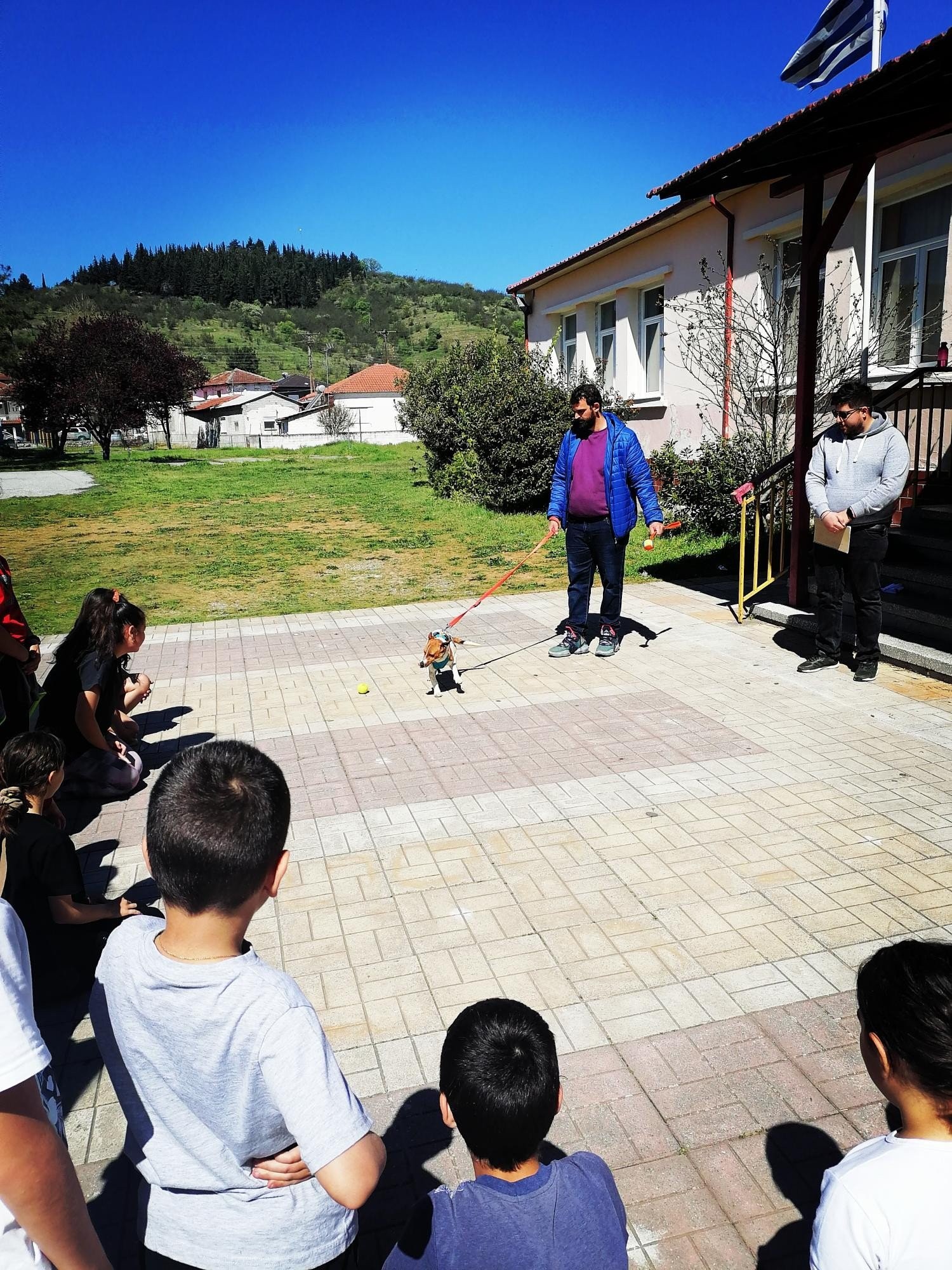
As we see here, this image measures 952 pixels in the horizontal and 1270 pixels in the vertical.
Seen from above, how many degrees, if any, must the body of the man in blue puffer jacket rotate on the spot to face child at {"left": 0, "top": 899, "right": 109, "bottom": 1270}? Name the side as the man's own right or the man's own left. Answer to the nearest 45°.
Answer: approximately 45° to the man's own left

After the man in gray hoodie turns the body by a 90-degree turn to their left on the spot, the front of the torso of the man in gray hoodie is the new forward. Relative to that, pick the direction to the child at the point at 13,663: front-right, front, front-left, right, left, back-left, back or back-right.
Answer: right

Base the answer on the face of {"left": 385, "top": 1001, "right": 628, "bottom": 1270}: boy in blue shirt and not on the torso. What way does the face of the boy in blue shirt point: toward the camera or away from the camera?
away from the camera

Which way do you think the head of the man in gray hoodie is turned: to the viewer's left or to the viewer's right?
to the viewer's left

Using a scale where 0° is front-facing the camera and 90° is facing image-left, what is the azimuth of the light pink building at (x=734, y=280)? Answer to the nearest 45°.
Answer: approximately 45°

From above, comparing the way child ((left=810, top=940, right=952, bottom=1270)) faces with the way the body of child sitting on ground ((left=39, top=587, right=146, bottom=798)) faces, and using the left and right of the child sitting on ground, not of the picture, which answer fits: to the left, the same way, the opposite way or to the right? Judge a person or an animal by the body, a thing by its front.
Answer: to the left

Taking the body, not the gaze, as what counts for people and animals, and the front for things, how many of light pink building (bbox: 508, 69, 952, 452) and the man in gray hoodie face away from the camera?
0

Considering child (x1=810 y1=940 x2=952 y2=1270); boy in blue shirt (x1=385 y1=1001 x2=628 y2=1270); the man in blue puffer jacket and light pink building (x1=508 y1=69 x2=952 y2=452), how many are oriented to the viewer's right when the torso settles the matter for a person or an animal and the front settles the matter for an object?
0

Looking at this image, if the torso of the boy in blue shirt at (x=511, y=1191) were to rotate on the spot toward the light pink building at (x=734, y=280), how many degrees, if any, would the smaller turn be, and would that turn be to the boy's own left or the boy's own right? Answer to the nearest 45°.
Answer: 0° — they already face it

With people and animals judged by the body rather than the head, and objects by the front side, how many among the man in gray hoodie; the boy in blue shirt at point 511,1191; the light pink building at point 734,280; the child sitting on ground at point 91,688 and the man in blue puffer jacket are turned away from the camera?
1

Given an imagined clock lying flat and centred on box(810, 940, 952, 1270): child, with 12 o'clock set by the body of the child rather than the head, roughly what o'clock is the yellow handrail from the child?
The yellow handrail is roughly at 1 o'clock from the child.

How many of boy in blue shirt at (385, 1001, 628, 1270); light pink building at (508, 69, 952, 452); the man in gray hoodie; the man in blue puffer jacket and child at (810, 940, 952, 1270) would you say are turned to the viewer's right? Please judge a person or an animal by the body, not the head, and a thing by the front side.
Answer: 0

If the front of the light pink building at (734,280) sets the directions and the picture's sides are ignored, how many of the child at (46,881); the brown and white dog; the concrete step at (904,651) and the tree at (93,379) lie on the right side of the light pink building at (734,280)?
1

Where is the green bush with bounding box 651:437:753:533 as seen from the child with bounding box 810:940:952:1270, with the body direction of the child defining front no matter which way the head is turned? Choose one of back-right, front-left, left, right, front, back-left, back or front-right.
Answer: front-right

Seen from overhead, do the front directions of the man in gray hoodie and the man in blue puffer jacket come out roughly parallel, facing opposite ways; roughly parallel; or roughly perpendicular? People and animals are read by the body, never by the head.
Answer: roughly parallel

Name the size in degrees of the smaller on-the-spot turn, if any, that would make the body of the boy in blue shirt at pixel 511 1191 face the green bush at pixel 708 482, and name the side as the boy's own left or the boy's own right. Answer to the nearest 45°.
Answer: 0° — they already face it

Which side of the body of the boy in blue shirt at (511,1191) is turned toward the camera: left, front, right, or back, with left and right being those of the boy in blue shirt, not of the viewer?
back

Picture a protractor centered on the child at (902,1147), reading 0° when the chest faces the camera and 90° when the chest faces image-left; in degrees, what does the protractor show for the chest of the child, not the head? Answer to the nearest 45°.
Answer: approximately 135°
